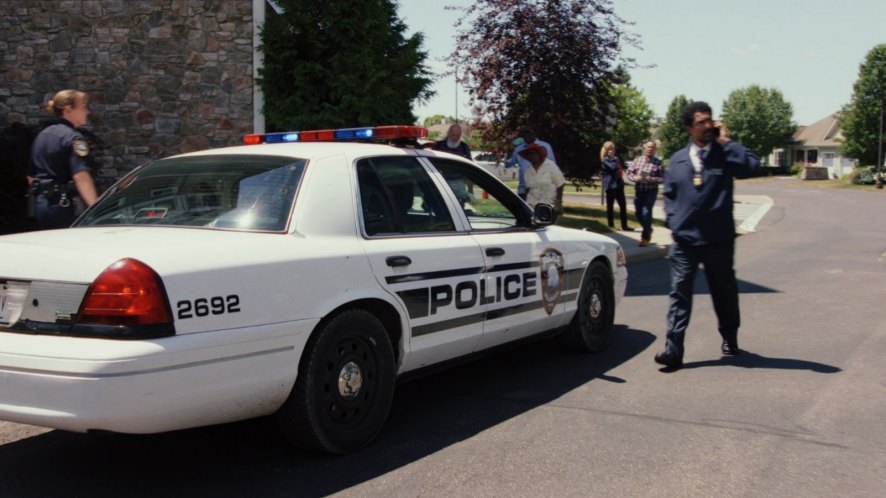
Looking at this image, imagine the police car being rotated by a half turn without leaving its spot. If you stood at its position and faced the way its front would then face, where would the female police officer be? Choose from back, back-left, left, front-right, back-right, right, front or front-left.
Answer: right

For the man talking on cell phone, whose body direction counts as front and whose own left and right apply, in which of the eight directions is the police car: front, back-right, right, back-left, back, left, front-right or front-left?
front-right

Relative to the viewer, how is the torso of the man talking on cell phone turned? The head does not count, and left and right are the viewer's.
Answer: facing the viewer

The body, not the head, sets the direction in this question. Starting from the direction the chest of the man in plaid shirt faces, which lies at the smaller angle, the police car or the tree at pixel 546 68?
the police car

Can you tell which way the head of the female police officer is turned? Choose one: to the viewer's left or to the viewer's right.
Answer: to the viewer's right

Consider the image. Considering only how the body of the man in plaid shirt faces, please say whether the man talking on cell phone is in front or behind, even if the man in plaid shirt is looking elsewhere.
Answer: in front

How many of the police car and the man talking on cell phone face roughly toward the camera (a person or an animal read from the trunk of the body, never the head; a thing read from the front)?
1

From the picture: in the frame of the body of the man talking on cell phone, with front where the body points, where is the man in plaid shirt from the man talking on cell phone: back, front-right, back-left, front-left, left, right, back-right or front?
back

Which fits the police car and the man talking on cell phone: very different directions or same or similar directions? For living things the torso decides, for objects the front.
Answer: very different directions

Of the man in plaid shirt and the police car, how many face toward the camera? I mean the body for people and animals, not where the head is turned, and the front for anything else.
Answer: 1

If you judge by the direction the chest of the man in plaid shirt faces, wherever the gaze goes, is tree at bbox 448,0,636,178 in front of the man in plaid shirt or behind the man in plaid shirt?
behind

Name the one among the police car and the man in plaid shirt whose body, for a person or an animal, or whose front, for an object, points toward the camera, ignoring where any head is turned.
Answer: the man in plaid shirt

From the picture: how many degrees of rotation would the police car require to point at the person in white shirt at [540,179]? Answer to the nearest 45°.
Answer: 0° — it already faces them

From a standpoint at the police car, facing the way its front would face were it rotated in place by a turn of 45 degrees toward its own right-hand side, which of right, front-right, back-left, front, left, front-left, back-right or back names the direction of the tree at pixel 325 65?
left

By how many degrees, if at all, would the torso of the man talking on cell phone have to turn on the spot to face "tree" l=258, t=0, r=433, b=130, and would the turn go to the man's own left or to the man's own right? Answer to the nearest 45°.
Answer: approximately 135° to the man's own right

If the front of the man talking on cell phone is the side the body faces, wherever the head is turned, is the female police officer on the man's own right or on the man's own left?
on the man's own right

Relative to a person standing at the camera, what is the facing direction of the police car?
facing away from the viewer and to the right of the viewer
